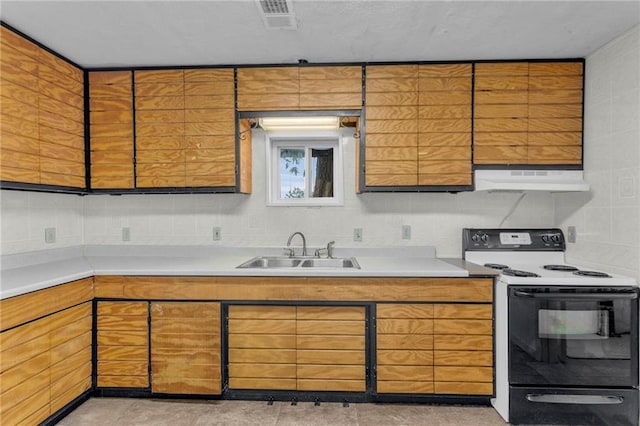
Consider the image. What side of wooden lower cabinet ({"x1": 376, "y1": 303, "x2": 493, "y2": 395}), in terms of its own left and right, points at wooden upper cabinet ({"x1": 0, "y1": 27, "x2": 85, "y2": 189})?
right

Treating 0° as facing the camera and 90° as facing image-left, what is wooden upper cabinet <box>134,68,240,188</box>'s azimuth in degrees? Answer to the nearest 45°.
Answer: approximately 0°

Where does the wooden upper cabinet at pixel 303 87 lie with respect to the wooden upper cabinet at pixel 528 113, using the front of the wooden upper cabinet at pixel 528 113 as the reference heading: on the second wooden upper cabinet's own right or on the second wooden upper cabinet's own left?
on the second wooden upper cabinet's own right

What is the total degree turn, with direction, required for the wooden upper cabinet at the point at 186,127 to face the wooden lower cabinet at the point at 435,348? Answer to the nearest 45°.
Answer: approximately 45° to its left

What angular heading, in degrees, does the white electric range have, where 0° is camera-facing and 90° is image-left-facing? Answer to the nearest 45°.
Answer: approximately 0°

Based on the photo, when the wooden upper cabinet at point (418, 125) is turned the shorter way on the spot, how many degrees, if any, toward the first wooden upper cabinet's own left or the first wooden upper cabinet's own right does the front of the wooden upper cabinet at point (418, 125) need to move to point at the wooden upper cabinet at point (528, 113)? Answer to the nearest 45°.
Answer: approximately 90° to the first wooden upper cabinet's own left

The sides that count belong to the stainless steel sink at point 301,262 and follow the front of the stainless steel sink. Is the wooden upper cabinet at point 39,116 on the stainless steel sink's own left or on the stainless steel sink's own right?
on the stainless steel sink's own right

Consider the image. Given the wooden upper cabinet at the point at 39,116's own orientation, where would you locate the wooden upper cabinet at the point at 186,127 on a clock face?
the wooden upper cabinet at the point at 186,127 is roughly at 11 o'clock from the wooden upper cabinet at the point at 39,116.
